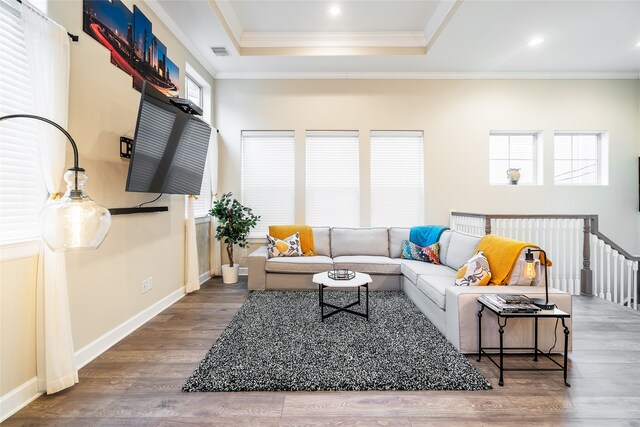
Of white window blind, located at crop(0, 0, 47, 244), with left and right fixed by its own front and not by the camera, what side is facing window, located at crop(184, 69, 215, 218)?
left

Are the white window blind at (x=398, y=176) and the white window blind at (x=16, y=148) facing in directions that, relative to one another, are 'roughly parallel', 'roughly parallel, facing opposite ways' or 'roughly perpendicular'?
roughly perpendicular

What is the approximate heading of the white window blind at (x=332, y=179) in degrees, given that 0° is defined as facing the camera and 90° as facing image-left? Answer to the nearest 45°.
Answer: approximately 0°

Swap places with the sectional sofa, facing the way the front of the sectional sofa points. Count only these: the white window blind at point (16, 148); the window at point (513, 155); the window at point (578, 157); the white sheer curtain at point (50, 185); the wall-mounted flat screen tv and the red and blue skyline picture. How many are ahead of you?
4

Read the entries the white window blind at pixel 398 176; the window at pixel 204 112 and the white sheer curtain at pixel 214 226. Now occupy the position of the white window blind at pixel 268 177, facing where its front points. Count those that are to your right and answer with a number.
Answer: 2

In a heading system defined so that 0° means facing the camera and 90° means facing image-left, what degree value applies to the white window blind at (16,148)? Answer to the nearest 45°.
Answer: approximately 315°

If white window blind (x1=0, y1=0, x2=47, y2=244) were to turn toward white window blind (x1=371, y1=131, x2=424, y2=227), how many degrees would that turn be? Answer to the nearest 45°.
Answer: approximately 45° to its left

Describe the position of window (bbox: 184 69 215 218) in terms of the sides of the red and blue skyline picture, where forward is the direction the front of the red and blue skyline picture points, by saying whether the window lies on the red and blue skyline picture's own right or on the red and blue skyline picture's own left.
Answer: on the red and blue skyline picture's own left
